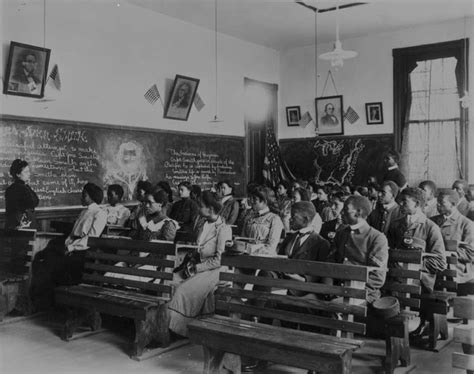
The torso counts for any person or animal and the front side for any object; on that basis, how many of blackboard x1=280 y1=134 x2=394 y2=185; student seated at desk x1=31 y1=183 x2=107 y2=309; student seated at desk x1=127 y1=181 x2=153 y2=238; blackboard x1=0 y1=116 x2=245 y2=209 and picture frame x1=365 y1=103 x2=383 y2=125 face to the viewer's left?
2

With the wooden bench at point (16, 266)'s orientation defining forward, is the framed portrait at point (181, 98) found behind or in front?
behind

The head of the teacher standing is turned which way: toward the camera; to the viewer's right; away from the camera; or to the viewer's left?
to the viewer's right

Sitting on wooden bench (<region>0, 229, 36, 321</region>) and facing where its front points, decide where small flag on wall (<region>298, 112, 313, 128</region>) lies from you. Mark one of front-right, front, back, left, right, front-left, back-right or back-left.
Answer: back

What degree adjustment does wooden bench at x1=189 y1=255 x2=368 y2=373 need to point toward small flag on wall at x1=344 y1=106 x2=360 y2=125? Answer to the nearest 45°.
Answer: approximately 135° to its right

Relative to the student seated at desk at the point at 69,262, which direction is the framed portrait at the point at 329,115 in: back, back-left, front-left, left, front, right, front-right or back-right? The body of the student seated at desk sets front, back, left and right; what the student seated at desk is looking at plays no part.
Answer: back-right

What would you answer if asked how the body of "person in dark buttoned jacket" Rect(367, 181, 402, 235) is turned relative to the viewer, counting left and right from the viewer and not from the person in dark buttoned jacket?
facing the viewer and to the left of the viewer

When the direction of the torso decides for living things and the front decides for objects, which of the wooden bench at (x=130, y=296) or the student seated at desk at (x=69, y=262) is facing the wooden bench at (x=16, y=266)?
the student seated at desk

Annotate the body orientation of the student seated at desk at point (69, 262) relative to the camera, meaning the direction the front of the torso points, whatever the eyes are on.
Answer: to the viewer's left
